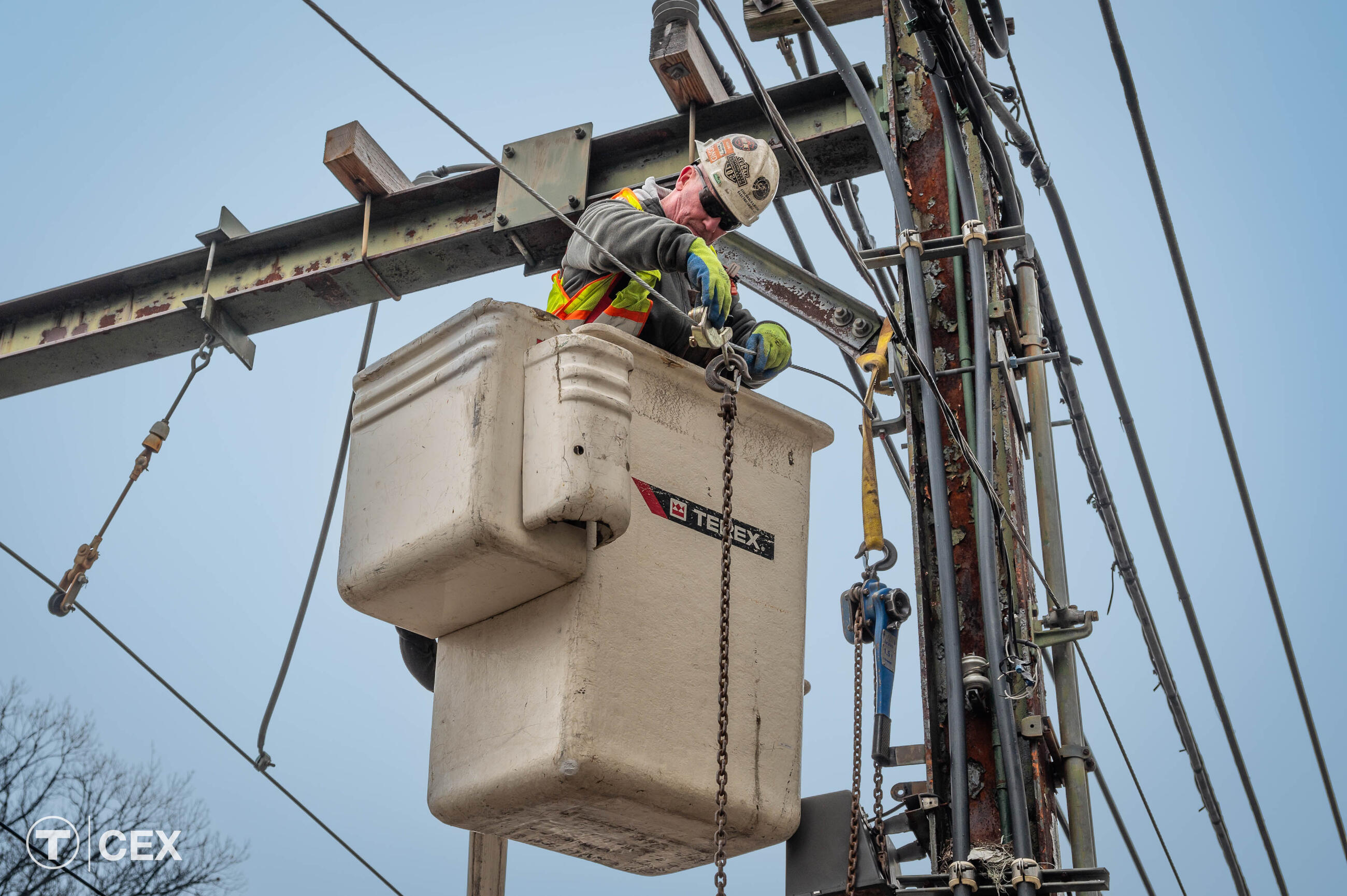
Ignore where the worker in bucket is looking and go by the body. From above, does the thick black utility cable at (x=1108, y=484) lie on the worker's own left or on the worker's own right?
on the worker's own left

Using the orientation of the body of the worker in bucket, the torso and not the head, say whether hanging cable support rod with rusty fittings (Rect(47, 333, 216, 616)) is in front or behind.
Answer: behind

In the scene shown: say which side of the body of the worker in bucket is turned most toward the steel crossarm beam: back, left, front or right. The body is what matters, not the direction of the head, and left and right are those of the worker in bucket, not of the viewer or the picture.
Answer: back

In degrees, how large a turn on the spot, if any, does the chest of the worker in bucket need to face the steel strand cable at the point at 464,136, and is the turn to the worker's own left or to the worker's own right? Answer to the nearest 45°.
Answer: approximately 90° to the worker's own right

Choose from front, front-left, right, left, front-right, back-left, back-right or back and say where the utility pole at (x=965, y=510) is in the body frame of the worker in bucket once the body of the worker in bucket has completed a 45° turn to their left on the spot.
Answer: front

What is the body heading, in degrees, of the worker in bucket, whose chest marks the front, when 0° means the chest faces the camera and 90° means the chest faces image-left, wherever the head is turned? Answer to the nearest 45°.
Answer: approximately 315°

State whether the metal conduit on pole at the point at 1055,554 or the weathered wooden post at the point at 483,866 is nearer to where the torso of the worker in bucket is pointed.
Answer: the metal conduit on pole
